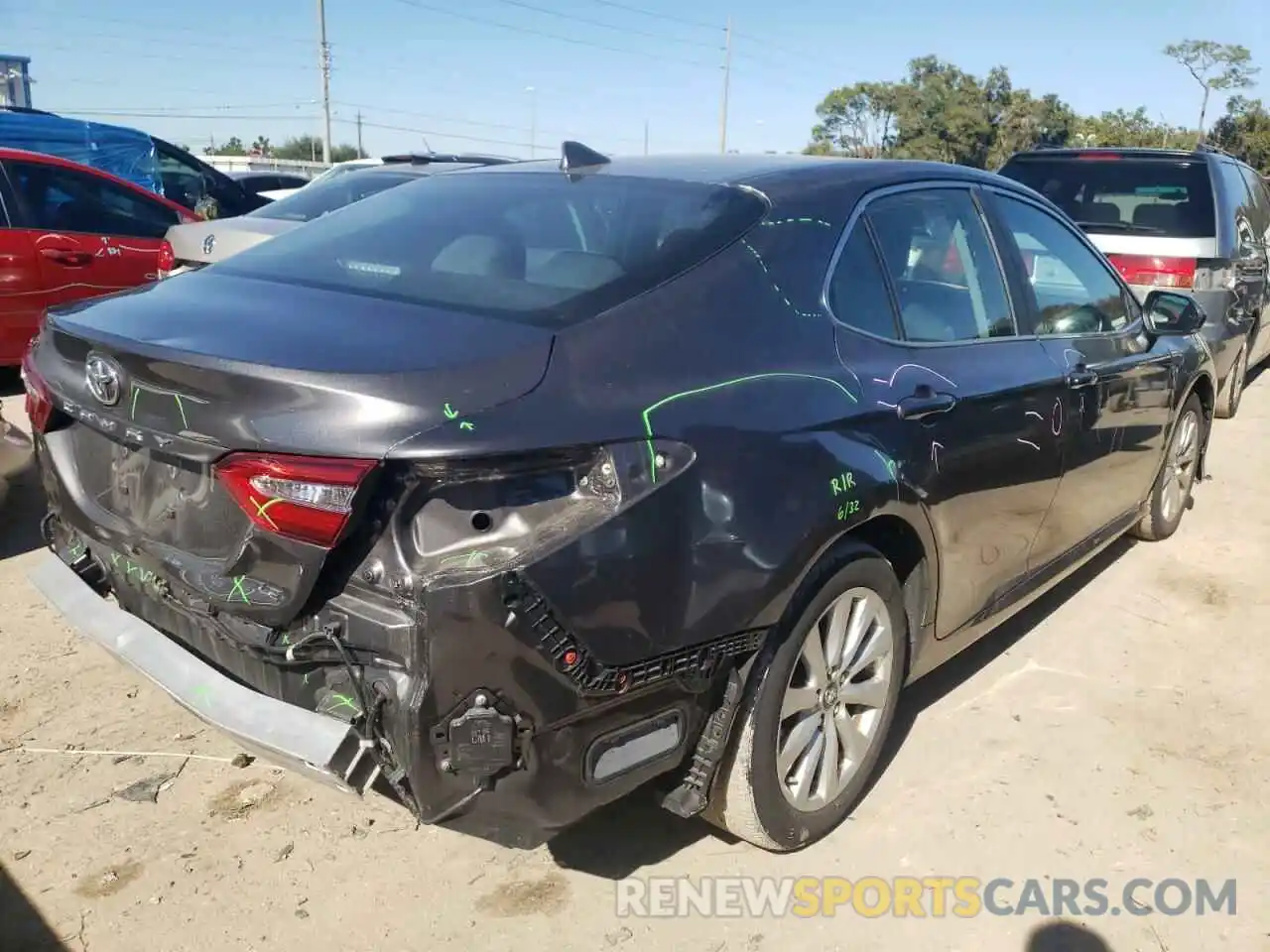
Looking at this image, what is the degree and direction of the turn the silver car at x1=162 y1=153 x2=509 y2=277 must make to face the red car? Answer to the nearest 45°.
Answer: approximately 135° to its left

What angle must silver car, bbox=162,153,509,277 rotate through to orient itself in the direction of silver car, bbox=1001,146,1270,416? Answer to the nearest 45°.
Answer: approximately 45° to its right

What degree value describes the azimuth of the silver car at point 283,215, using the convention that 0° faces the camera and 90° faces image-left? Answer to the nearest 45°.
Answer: approximately 225°

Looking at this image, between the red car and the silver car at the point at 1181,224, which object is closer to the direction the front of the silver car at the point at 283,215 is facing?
the silver car
